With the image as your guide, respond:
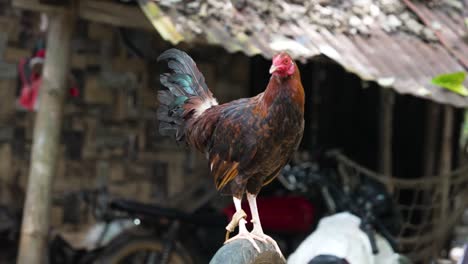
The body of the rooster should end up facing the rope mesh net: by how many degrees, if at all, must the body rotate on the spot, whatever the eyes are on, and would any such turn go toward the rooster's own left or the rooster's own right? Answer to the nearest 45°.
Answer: approximately 90° to the rooster's own left

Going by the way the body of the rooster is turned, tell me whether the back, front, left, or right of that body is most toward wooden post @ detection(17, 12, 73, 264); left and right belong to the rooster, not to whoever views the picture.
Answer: back

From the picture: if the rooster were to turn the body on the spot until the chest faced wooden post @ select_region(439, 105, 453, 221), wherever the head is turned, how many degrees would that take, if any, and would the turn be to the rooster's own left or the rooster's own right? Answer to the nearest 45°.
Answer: approximately 90° to the rooster's own left

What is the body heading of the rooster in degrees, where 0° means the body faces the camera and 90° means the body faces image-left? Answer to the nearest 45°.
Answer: approximately 315°

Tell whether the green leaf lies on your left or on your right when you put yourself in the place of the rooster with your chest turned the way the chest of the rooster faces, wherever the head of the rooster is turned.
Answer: on your left

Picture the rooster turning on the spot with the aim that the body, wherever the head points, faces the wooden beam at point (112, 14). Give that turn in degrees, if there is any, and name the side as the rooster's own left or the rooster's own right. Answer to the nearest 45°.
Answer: approximately 180°

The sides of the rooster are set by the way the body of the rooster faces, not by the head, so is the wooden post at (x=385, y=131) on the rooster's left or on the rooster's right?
on the rooster's left

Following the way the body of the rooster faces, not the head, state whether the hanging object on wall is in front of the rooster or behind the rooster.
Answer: behind

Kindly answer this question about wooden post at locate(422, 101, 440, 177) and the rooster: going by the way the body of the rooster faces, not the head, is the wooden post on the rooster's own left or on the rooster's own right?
on the rooster's own left
